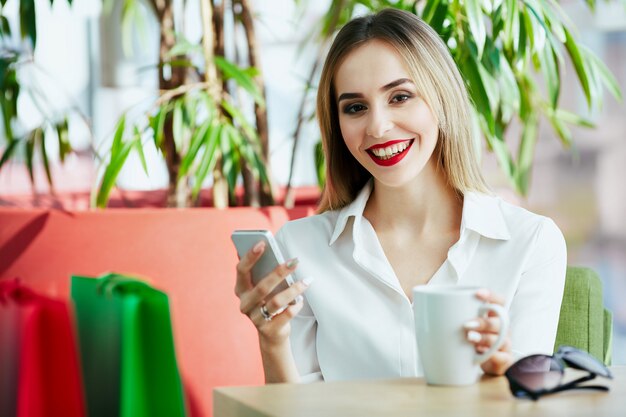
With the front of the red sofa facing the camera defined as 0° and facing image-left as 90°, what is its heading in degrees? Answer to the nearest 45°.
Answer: approximately 0°

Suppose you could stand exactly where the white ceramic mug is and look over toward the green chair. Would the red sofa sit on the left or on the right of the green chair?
left

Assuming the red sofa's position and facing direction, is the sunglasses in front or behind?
in front

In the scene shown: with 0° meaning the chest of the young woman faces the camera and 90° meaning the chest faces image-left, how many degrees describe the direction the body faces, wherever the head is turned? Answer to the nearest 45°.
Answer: approximately 0°

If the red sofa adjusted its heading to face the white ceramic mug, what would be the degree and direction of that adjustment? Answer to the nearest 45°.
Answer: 0° — it already faces it
